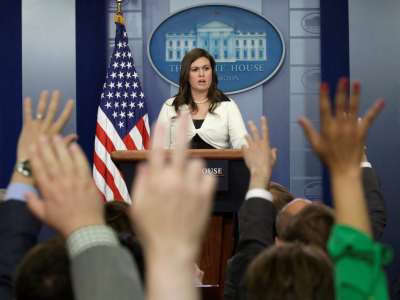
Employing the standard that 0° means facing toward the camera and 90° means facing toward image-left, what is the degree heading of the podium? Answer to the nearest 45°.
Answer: approximately 0°

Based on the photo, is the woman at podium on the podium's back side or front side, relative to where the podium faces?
on the back side

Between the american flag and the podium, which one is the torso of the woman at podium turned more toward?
the podium

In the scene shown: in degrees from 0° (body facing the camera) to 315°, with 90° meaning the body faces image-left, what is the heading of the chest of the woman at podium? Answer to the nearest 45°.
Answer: approximately 0°

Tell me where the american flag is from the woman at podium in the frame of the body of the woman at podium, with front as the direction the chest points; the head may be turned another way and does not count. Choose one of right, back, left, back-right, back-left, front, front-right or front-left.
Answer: back-right

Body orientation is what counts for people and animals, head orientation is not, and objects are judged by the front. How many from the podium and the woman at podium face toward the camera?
2

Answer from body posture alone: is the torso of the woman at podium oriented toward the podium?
yes
